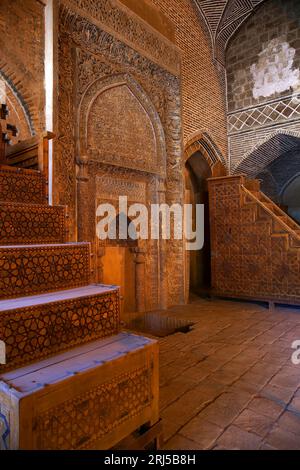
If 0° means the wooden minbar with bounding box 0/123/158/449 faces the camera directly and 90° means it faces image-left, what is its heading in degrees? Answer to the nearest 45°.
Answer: approximately 315°
